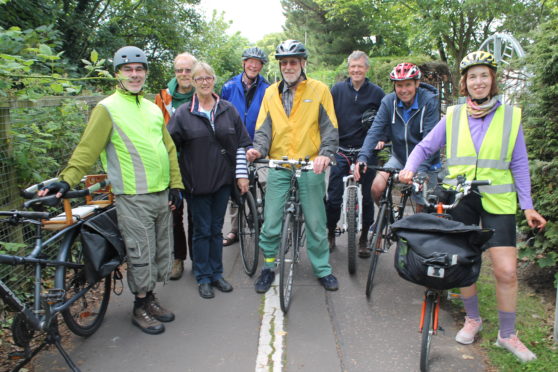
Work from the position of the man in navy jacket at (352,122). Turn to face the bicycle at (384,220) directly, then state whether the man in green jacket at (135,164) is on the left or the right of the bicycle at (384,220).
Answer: right

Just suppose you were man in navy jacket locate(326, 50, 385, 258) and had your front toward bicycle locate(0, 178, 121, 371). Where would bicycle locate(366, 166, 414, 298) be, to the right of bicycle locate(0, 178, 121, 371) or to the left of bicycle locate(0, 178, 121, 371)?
left

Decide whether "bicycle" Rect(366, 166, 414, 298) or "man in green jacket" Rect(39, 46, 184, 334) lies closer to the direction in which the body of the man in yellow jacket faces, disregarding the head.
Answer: the man in green jacket

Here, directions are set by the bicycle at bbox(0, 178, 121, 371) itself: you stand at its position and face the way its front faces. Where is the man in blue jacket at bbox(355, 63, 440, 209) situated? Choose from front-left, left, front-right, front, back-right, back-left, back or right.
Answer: back-left

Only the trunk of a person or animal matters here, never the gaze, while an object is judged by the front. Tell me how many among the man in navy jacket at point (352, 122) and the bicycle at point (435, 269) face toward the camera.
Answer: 2

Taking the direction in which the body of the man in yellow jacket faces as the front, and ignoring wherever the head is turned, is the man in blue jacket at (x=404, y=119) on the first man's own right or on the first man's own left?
on the first man's own left
